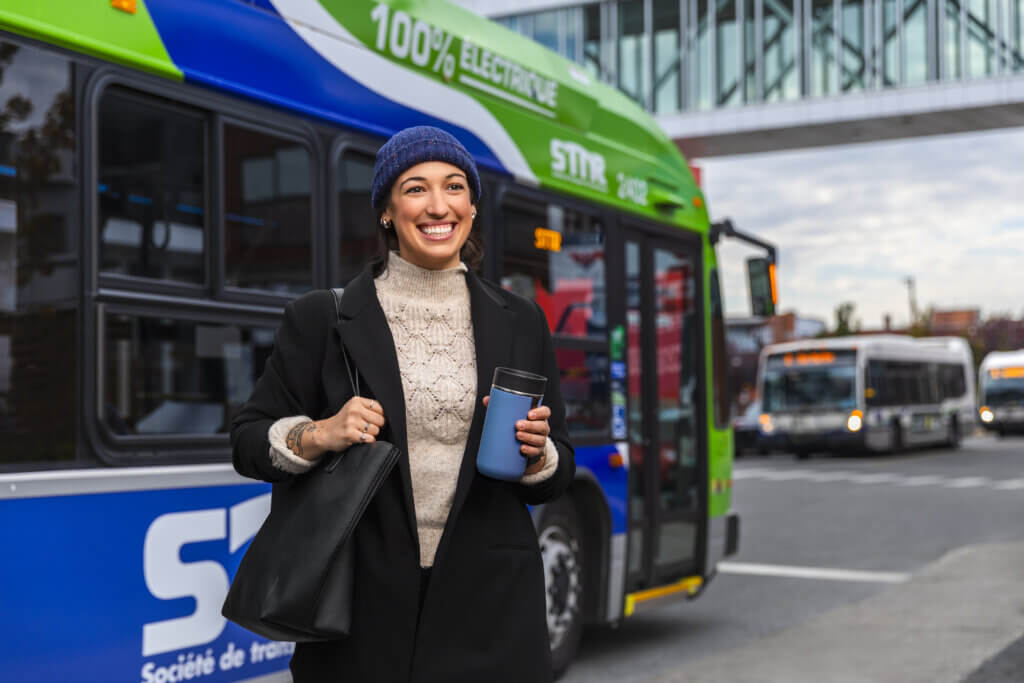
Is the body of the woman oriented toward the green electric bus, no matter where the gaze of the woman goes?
no

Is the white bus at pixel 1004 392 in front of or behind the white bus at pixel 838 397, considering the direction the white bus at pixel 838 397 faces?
behind

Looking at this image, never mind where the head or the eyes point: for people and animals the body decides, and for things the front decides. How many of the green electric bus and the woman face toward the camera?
1

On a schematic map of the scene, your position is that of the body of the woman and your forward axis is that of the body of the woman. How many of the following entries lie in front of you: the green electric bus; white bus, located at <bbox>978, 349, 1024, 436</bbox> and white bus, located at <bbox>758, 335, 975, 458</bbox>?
0

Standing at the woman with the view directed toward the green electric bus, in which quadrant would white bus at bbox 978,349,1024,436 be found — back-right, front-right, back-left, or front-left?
front-right

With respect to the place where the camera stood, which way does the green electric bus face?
facing away from the viewer and to the right of the viewer

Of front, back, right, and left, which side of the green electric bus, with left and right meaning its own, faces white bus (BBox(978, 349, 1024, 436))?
front

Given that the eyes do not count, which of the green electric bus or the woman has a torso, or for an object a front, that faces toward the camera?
the woman

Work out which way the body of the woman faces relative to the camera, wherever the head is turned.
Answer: toward the camera

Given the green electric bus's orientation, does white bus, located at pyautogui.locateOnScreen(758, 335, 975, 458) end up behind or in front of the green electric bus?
in front

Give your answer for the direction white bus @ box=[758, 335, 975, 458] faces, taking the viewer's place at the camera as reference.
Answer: facing the viewer and to the left of the viewer

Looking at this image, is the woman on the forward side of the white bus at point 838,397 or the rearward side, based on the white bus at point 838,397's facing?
on the forward side

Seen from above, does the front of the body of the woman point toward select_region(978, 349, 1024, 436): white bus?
no

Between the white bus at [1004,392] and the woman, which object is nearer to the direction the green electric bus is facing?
the white bus

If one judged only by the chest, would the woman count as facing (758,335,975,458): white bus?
no

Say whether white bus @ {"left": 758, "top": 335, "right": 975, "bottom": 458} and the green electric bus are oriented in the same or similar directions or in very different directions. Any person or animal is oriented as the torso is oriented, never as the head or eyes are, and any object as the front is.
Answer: very different directions

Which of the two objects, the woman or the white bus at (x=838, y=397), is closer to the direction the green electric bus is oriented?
the white bus

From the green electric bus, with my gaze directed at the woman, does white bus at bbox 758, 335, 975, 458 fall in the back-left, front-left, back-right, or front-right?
back-left
